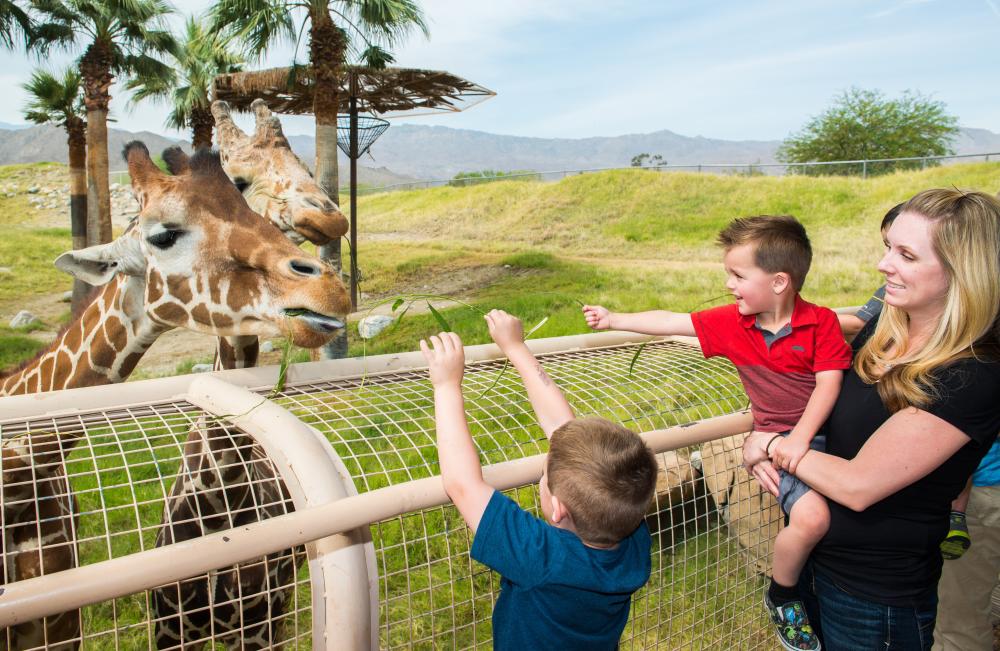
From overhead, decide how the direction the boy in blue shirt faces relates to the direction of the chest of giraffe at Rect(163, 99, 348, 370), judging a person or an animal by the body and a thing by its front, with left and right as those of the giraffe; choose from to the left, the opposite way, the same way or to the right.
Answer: the opposite way

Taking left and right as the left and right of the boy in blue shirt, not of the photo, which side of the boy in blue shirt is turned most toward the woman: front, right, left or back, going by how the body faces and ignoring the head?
right

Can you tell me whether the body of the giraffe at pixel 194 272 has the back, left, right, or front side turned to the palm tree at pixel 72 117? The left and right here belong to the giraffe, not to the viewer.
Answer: left

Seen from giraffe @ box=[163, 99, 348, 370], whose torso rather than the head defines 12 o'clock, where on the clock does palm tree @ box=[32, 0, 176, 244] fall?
The palm tree is roughly at 7 o'clock from the giraffe.

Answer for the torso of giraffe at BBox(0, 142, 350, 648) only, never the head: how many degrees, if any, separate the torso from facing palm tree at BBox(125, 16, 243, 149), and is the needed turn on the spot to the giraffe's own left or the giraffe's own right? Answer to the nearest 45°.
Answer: approximately 90° to the giraffe's own left

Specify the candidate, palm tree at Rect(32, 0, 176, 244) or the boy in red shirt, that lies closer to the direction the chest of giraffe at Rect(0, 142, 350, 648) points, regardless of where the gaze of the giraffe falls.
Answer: the boy in red shirt

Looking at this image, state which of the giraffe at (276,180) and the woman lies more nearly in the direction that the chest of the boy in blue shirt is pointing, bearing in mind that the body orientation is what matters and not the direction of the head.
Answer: the giraffe

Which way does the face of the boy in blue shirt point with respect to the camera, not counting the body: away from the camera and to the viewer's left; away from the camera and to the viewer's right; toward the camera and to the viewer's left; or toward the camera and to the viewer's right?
away from the camera and to the viewer's left

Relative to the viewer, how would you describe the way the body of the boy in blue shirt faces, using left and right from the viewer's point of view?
facing away from the viewer and to the left of the viewer

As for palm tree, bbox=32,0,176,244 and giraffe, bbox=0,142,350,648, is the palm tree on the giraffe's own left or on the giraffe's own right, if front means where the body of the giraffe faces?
on the giraffe's own left

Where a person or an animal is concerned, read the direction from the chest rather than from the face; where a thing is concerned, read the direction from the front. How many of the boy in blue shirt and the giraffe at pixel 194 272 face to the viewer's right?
1

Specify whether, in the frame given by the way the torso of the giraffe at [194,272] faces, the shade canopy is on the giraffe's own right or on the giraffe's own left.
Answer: on the giraffe's own left

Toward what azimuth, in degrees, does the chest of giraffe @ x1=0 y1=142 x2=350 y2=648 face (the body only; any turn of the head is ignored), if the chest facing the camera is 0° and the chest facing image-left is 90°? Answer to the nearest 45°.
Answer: approximately 270°
